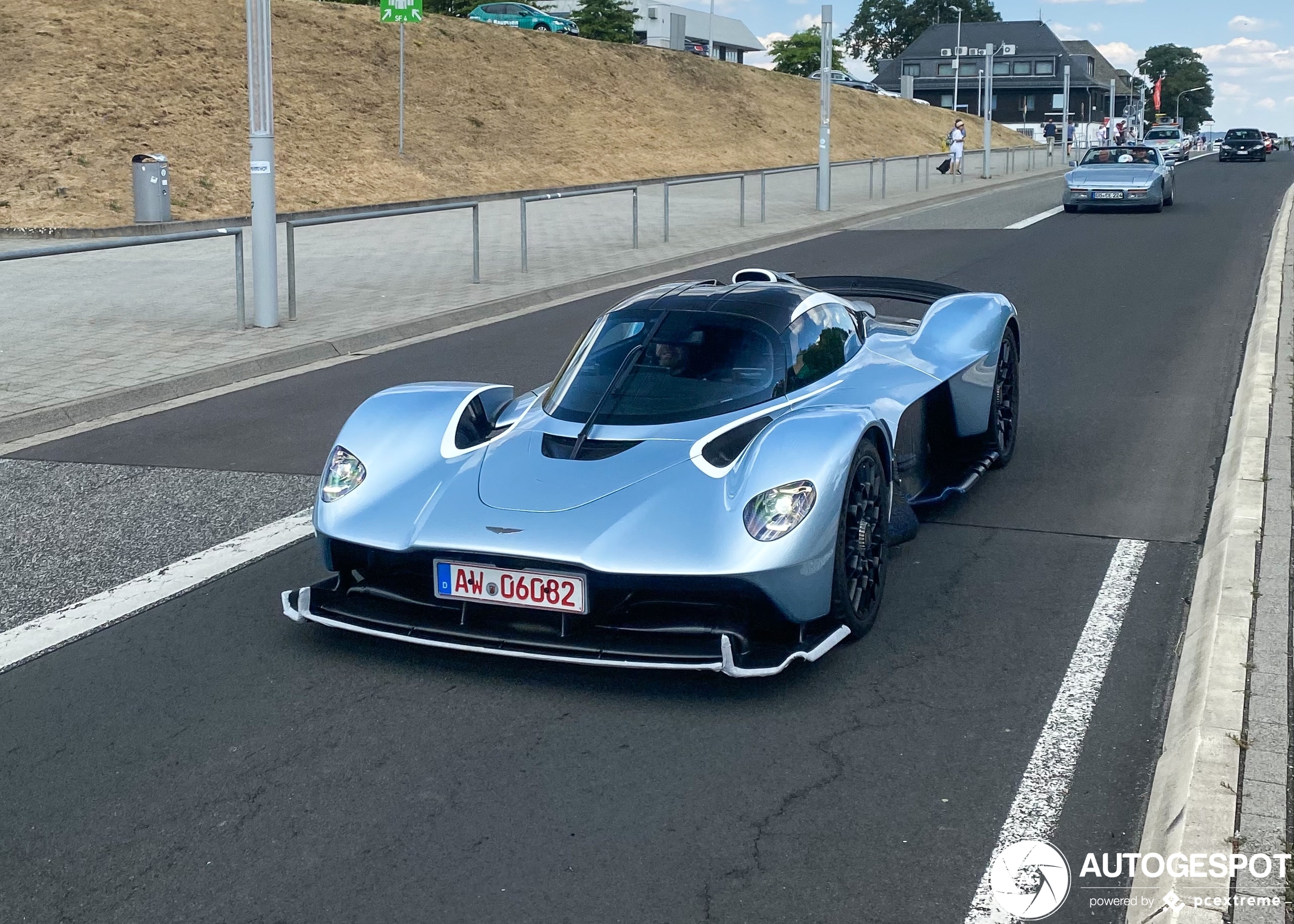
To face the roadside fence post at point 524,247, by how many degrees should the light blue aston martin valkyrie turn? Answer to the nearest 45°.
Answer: approximately 135° to its right

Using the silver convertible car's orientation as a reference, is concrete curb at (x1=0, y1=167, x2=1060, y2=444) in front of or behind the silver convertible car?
in front

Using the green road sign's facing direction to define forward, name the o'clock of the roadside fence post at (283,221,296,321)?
The roadside fence post is roughly at 12 o'clock from the green road sign.

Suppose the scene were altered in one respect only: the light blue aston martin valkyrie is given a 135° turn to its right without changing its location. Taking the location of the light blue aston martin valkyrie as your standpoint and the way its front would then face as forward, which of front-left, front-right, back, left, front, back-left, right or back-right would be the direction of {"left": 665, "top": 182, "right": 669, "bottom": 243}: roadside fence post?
front

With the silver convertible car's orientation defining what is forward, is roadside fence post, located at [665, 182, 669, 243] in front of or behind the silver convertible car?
in front

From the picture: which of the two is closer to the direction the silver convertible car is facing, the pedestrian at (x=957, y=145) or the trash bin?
the trash bin

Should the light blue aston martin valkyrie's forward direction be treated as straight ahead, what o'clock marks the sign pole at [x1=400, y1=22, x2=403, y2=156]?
The sign pole is roughly at 4 o'clock from the light blue aston martin valkyrie.

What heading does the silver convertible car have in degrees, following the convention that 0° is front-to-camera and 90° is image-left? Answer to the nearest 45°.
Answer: approximately 0°

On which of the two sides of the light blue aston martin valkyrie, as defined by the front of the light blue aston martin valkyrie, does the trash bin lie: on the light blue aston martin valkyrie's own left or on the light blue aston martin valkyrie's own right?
on the light blue aston martin valkyrie's own right
